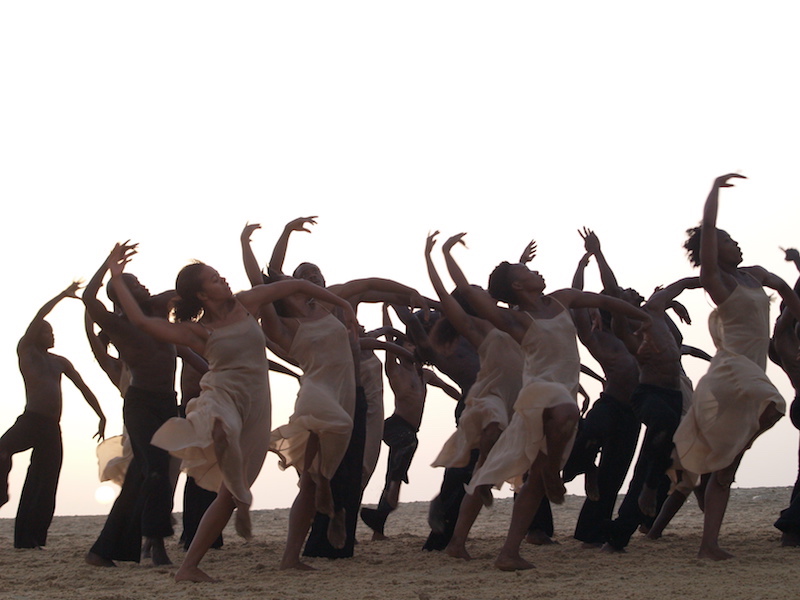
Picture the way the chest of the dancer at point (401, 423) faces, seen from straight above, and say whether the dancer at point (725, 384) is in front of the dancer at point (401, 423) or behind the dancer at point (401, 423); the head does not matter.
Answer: in front

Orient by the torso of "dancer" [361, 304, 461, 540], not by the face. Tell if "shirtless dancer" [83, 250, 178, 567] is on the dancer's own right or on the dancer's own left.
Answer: on the dancer's own right

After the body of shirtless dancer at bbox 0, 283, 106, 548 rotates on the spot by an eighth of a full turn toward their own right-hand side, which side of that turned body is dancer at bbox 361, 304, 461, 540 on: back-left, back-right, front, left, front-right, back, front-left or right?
left

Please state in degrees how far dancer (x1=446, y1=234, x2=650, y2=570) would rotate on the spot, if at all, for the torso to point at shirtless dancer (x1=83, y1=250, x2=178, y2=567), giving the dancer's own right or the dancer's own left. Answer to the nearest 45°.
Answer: approximately 135° to the dancer's own right

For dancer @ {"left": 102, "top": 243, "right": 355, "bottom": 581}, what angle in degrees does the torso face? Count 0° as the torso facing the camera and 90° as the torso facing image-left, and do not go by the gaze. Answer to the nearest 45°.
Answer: approximately 315°

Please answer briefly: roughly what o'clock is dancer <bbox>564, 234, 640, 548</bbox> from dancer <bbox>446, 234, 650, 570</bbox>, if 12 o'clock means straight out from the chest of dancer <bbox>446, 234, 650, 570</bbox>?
dancer <bbox>564, 234, 640, 548</bbox> is roughly at 8 o'clock from dancer <bbox>446, 234, 650, 570</bbox>.

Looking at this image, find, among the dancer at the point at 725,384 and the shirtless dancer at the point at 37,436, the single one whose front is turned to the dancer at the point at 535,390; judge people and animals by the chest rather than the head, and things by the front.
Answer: the shirtless dancer

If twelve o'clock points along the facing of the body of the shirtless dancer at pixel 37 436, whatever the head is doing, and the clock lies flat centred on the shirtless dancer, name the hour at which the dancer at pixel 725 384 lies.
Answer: The dancer is roughly at 12 o'clock from the shirtless dancer.

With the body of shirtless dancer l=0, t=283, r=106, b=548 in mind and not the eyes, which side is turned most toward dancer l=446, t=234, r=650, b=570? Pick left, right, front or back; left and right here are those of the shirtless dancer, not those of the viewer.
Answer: front

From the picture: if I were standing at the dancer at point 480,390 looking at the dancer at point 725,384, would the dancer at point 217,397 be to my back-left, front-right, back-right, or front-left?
back-right

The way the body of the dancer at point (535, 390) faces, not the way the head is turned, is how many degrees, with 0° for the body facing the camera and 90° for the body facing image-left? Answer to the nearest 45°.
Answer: approximately 315°
